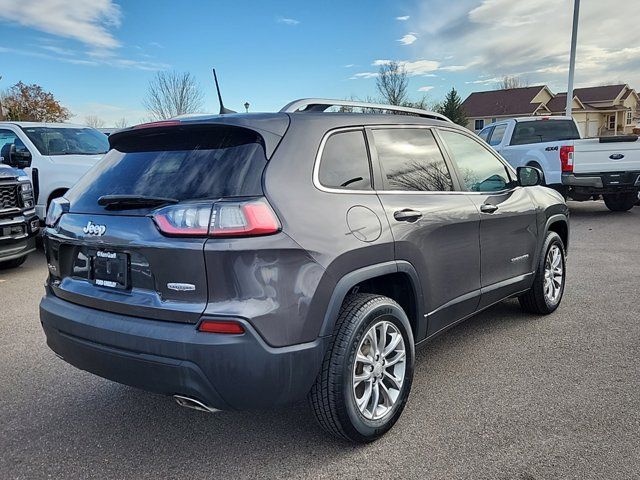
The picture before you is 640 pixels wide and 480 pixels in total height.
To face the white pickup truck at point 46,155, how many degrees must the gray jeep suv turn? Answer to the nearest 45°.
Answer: approximately 90° to its left

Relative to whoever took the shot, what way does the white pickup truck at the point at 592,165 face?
facing away from the viewer and to the left of the viewer

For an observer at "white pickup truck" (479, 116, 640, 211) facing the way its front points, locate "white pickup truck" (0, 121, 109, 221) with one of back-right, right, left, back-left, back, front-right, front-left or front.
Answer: left

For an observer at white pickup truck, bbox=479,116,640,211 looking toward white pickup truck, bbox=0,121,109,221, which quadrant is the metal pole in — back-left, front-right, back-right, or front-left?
back-right

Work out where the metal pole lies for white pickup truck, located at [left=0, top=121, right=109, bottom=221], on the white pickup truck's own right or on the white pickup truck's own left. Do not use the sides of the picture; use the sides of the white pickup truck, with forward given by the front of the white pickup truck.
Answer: on the white pickup truck's own left

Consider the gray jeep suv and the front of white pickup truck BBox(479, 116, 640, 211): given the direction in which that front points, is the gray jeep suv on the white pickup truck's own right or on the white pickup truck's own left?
on the white pickup truck's own left

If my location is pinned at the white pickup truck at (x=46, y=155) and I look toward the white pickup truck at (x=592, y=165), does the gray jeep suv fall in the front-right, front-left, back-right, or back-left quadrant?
front-right

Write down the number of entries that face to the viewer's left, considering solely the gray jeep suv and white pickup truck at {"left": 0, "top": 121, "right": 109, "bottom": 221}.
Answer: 0

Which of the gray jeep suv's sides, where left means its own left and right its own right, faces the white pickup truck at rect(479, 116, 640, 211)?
front

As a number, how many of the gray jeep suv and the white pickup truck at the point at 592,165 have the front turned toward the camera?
0

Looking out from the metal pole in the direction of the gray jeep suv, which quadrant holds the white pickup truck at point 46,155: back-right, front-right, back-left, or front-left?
front-right

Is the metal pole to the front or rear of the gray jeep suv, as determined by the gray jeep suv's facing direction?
to the front

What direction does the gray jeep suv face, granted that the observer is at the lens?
facing away from the viewer and to the right of the viewer
